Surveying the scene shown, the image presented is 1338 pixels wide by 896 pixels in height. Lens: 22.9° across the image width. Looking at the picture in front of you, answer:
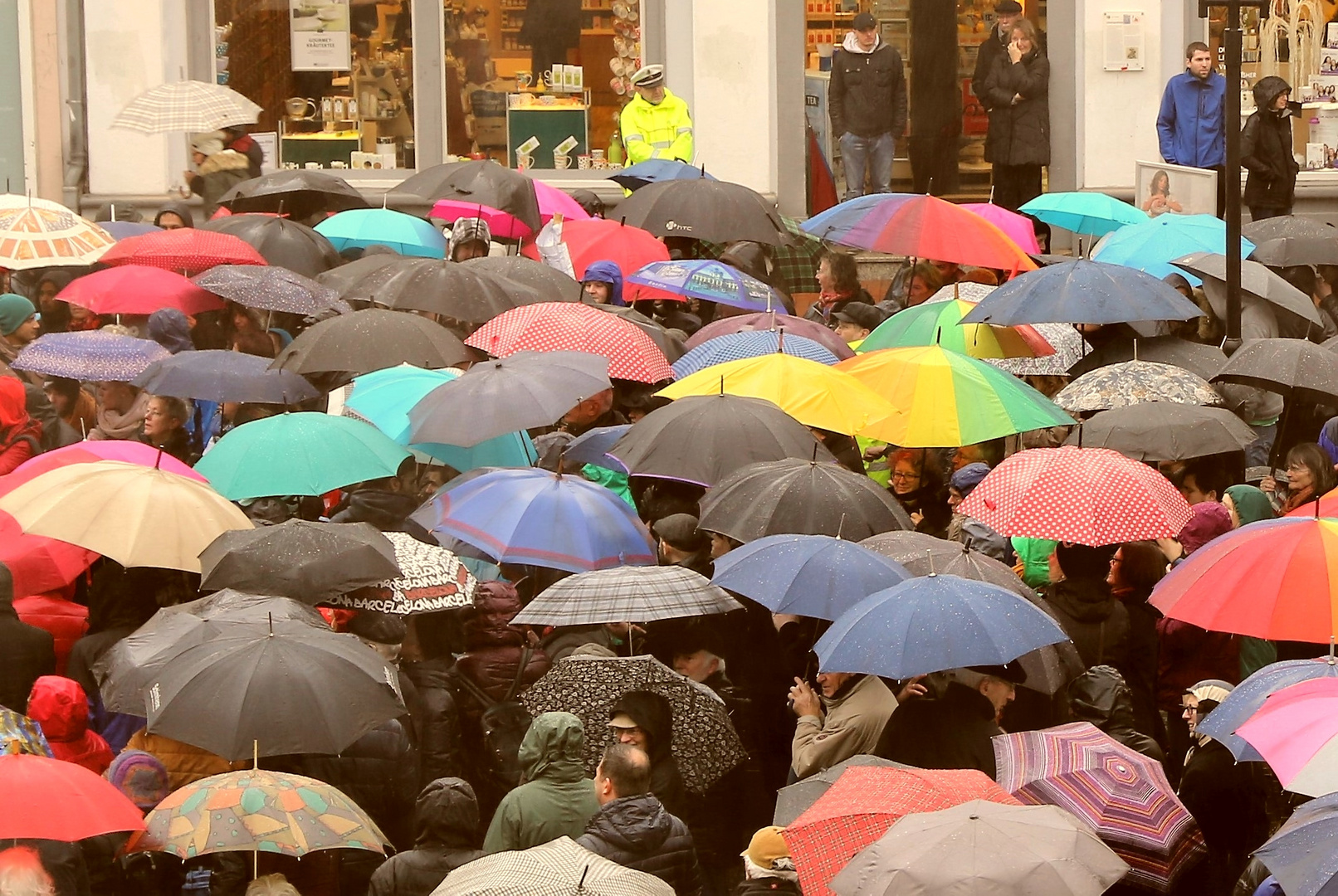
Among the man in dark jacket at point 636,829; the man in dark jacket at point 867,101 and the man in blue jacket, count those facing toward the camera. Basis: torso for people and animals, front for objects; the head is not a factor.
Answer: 2

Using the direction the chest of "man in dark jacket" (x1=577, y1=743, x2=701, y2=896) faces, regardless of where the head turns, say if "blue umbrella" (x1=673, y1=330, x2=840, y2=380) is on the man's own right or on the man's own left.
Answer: on the man's own right

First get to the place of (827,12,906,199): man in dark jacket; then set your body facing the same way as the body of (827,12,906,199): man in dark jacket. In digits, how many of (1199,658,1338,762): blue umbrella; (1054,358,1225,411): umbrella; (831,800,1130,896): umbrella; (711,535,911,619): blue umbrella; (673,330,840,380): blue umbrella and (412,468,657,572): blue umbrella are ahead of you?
6

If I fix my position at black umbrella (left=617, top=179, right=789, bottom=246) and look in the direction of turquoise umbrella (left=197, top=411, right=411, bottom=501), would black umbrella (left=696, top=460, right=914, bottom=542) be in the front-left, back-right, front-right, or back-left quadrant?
front-left

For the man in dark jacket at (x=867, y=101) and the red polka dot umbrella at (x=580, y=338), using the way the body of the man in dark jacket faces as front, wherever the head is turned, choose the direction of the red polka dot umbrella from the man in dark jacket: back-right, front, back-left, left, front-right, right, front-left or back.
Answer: front

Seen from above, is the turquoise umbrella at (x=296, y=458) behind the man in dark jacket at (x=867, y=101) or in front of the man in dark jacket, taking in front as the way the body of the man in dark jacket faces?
in front

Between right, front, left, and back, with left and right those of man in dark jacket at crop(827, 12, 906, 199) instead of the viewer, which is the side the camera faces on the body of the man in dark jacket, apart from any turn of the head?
front

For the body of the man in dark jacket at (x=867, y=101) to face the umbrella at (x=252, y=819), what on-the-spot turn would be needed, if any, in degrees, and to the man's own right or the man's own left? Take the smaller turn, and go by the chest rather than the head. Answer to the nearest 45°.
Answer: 0° — they already face it

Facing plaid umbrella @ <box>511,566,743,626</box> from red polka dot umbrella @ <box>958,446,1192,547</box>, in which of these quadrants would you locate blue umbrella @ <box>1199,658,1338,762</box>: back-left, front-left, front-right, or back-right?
front-left

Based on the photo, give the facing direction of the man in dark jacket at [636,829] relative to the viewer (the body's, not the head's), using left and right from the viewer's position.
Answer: facing away from the viewer and to the left of the viewer

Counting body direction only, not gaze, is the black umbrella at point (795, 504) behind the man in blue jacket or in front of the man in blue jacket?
in front

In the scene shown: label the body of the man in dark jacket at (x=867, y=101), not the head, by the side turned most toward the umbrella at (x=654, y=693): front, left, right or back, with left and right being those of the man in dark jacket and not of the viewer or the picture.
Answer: front

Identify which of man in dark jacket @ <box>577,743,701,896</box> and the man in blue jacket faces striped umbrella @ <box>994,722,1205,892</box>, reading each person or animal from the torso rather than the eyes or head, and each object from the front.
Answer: the man in blue jacket

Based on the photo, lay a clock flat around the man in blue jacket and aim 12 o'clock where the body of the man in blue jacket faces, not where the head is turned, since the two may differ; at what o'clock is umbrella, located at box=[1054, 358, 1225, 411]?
The umbrella is roughly at 12 o'clock from the man in blue jacket.

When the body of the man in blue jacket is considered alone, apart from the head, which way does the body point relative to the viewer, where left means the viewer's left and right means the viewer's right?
facing the viewer

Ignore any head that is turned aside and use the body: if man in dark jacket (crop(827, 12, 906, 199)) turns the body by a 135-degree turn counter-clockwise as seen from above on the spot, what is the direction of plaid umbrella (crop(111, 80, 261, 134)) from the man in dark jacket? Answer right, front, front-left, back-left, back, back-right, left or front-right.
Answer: back
